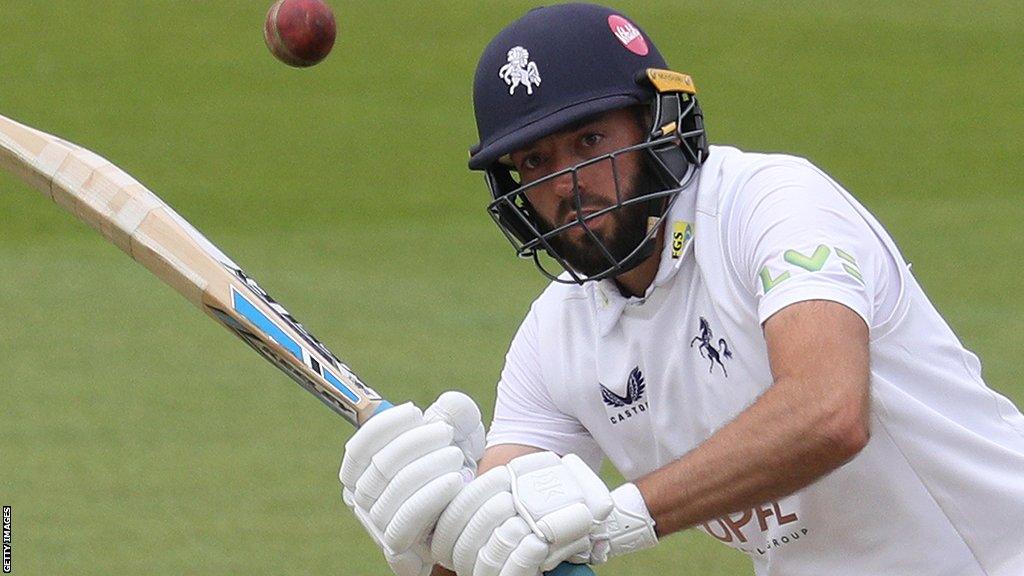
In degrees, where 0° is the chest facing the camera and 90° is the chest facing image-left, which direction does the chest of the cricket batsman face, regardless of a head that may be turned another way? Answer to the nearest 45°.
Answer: approximately 45°
